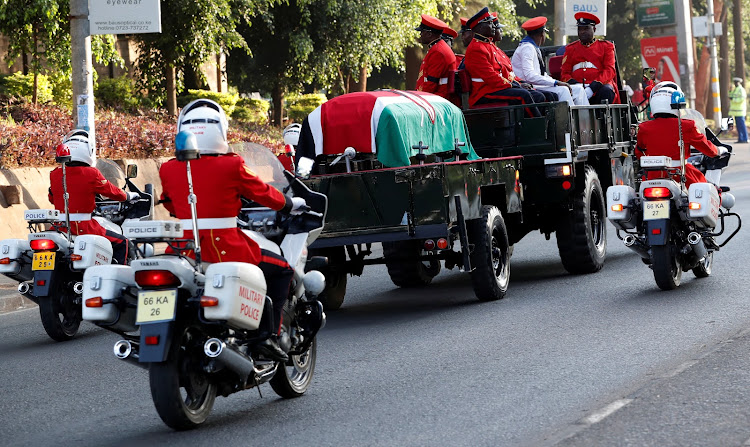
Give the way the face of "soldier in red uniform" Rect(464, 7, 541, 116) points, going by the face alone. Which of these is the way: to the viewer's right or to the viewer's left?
to the viewer's right

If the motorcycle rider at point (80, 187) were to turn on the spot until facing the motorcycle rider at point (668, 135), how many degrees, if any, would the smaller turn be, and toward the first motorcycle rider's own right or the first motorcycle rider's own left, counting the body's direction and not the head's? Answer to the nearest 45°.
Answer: approximately 45° to the first motorcycle rider's own right

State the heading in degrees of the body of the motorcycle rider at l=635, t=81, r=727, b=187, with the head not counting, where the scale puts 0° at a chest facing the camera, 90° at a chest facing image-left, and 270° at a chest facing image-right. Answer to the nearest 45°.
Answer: approximately 225°

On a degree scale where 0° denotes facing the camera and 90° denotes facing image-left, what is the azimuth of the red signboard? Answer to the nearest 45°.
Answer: approximately 0°

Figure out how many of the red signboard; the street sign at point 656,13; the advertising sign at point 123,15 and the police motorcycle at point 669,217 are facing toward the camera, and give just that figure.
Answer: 3

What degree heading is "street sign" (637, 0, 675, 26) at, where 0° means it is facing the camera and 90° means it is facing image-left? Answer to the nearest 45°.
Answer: approximately 0°

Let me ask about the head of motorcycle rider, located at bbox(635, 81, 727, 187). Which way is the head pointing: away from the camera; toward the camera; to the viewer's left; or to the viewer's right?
away from the camera

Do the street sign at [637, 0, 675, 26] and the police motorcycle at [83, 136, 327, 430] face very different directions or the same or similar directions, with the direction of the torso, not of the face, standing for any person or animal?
very different directions

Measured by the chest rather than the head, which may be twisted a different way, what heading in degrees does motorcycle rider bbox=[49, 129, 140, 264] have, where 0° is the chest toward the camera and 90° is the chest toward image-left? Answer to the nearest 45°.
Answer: approximately 225°
